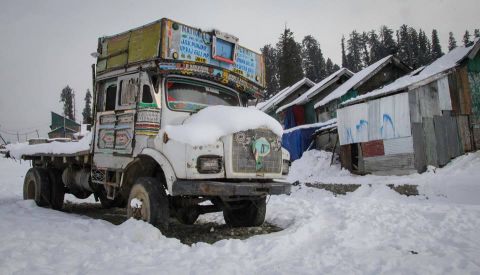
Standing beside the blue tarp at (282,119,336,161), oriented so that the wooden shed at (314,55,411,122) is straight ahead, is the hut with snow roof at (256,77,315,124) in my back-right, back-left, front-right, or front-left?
front-left

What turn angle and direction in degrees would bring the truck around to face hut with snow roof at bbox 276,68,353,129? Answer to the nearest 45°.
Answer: approximately 90° to its left

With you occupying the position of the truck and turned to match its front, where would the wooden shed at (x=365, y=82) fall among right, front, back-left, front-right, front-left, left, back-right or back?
left

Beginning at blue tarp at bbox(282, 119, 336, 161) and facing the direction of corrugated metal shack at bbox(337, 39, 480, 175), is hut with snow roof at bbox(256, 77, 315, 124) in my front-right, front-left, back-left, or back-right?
back-left

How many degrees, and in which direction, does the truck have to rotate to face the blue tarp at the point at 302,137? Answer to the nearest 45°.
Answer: approximately 90° to its left

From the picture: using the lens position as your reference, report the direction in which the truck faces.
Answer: facing the viewer and to the right of the viewer

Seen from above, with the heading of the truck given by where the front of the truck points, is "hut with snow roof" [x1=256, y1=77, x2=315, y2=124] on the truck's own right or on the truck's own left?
on the truck's own left
